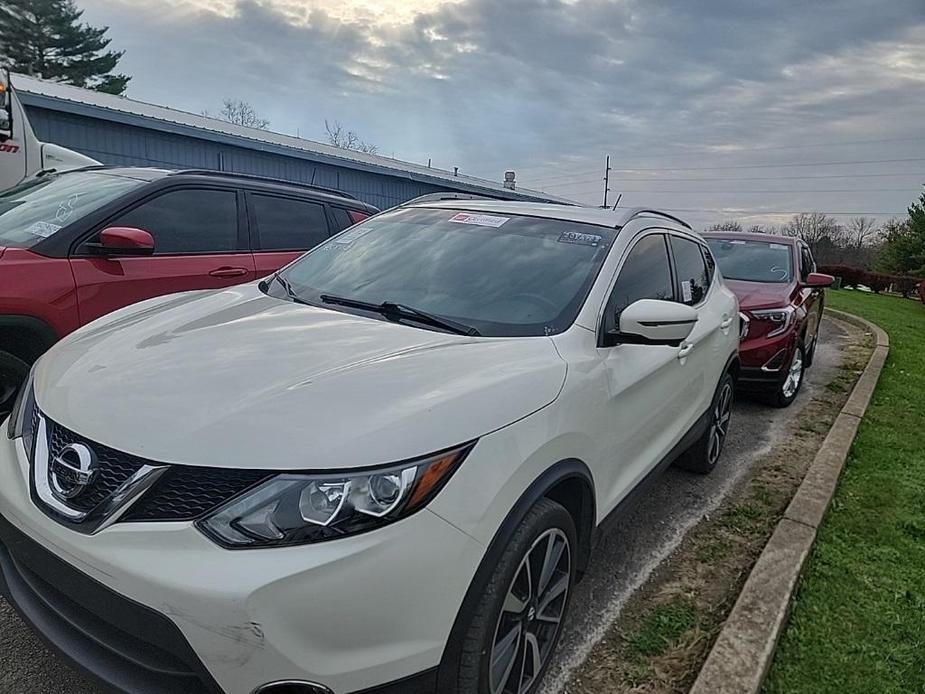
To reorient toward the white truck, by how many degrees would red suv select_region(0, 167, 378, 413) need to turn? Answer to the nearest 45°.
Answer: approximately 135° to its right

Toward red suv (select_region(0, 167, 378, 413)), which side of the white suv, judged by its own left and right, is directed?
right

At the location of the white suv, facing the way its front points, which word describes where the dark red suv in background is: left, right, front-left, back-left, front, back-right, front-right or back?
back

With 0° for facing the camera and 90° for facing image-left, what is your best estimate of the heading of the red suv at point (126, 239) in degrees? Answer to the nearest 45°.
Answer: approximately 45°

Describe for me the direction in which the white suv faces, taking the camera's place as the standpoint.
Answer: facing the viewer and to the left of the viewer

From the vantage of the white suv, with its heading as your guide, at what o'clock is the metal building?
The metal building is roughly at 4 o'clock from the white suv.

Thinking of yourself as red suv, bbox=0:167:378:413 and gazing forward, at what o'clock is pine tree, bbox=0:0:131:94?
The pine tree is roughly at 4 o'clock from the red suv.

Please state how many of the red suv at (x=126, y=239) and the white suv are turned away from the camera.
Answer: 0

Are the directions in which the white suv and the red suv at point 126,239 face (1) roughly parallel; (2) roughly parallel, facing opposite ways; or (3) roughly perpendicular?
roughly parallel
